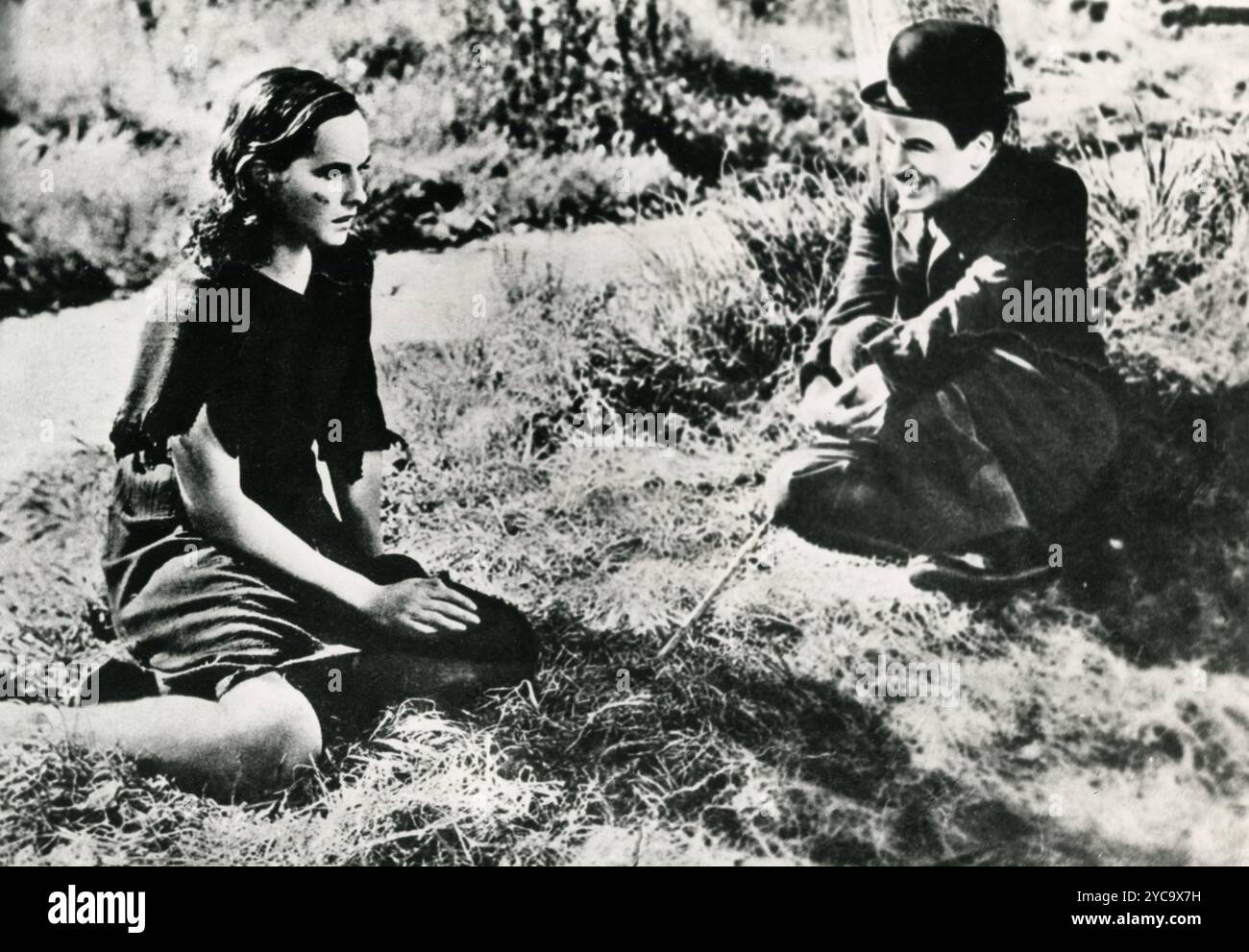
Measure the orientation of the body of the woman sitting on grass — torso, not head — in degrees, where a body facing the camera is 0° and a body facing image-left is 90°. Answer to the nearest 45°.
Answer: approximately 315°

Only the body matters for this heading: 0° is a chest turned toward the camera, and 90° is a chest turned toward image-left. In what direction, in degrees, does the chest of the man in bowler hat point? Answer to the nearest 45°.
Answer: approximately 45°
